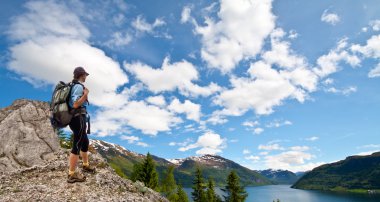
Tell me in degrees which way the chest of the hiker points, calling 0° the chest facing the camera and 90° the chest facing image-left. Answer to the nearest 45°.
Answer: approximately 270°
